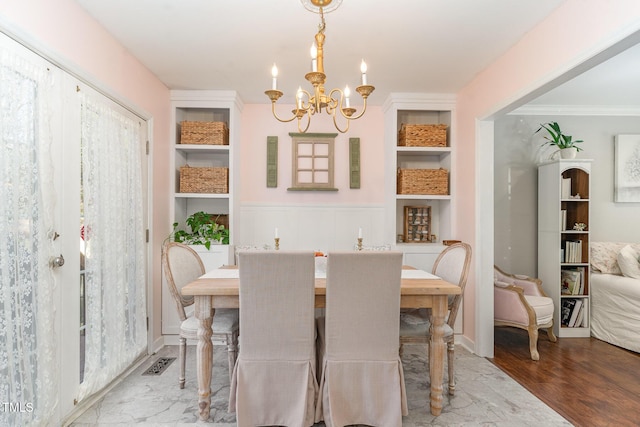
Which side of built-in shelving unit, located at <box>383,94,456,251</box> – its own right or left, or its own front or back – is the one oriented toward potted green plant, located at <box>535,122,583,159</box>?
left

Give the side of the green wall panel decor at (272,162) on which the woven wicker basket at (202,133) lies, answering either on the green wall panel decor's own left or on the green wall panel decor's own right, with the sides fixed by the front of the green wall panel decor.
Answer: on the green wall panel decor's own right

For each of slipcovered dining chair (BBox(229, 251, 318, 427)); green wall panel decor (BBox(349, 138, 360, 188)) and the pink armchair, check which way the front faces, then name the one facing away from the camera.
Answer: the slipcovered dining chair

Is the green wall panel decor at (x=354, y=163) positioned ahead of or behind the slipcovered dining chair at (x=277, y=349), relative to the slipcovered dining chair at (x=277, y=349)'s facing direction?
ahead

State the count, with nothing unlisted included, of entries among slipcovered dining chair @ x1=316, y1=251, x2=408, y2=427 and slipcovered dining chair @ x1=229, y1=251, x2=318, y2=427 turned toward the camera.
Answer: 0

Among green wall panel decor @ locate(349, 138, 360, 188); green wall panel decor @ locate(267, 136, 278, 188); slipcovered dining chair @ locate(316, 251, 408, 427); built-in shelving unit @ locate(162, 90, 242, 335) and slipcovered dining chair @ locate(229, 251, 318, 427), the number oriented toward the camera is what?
3

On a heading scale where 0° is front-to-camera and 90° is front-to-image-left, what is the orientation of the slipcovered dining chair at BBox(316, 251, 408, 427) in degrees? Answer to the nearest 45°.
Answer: approximately 180°

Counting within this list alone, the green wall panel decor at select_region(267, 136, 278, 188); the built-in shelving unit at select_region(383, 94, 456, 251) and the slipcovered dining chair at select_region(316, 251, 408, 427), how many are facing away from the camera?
1

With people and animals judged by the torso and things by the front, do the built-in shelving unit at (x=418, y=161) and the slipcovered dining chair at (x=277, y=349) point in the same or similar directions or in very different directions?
very different directions

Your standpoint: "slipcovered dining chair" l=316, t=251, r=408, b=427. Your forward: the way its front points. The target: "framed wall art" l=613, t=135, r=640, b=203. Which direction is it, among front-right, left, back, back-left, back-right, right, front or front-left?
front-right

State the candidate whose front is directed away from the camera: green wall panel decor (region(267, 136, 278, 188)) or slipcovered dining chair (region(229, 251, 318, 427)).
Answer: the slipcovered dining chair

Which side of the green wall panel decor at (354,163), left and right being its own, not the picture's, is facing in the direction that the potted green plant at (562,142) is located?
left

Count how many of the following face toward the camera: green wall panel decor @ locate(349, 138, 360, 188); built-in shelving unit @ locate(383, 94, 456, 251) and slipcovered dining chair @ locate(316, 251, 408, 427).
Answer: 2

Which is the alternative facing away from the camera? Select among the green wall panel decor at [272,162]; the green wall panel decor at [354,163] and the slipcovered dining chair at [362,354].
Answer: the slipcovered dining chair

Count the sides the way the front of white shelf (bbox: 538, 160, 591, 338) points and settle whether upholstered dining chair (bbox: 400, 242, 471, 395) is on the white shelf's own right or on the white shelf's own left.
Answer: on the white shelf's own right
